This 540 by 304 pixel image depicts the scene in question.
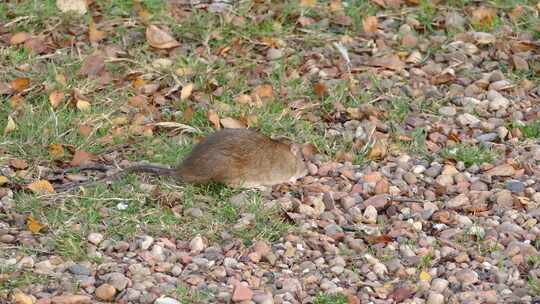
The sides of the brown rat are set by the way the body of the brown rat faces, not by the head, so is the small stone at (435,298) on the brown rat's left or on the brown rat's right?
on the brown rat's right

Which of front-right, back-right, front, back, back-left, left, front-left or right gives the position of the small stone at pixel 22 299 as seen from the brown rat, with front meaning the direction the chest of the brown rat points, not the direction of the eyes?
back-right

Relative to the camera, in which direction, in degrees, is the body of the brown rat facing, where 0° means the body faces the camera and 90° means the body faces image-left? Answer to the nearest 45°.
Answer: approximately 270°

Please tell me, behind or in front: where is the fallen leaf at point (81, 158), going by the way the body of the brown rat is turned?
behind

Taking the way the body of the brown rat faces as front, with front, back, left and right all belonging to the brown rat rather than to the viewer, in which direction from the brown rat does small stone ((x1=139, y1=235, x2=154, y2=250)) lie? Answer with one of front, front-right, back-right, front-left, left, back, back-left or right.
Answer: back-right

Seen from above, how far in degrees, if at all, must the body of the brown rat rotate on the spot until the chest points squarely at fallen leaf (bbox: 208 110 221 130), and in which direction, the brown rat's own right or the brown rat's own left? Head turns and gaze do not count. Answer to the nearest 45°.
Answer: approximately 90° to the brown rat's own left

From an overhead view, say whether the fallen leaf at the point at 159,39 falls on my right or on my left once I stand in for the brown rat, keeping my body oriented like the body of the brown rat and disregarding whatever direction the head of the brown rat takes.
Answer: on my left

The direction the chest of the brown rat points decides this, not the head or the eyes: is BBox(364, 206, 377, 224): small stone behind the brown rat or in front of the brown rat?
in front

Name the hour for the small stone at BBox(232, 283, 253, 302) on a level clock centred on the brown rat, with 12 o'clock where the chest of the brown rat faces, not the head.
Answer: The small stone is roughly at 3 o'clock from the brown rat.

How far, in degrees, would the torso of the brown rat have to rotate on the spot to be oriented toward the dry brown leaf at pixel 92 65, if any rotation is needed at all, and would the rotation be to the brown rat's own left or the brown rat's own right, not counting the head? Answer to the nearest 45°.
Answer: approximately 135° to the brown rat's own left
